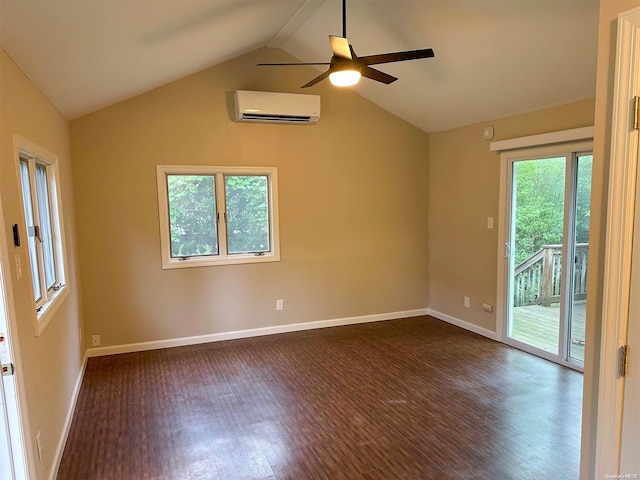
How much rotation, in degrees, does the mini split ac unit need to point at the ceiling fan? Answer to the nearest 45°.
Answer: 0° — it already faces it

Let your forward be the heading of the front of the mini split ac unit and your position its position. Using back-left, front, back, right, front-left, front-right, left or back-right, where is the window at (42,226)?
front-right

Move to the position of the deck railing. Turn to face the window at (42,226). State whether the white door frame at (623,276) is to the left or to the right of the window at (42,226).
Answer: left

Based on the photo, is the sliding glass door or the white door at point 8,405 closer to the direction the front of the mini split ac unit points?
the white door

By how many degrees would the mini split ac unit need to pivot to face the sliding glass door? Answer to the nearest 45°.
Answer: approximately 90° to its left

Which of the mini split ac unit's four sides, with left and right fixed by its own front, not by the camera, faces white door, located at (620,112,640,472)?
front

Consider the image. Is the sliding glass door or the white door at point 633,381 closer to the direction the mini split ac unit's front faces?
the white door

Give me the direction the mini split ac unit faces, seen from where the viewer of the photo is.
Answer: facing the viewer

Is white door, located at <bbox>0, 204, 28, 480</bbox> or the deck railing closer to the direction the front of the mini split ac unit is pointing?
the white door

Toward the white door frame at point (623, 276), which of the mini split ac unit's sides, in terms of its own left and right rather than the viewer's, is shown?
front

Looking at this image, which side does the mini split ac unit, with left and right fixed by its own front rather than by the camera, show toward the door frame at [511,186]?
left

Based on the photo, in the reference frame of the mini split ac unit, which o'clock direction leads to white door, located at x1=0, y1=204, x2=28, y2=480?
The white door is roughly at 1 o'clock from the mini split ac unit.

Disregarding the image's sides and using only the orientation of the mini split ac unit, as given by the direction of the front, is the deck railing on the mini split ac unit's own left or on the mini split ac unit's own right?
on the mini split ac unit's own left
